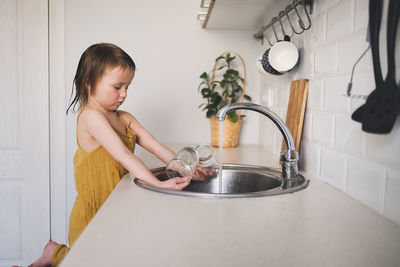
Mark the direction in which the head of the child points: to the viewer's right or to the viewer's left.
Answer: to the viewer's right

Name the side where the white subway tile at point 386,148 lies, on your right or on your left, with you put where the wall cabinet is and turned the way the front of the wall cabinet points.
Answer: on your left

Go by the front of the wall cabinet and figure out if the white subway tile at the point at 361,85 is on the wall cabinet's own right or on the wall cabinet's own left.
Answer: on the wall cabinet's own left

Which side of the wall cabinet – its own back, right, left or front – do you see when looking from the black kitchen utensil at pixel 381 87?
left

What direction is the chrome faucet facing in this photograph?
to the viewer's left
